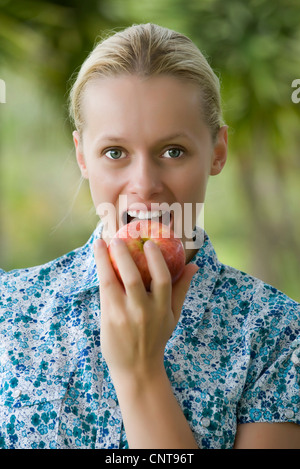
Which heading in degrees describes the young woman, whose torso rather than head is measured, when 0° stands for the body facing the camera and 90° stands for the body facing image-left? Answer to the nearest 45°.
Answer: approximately 0°
